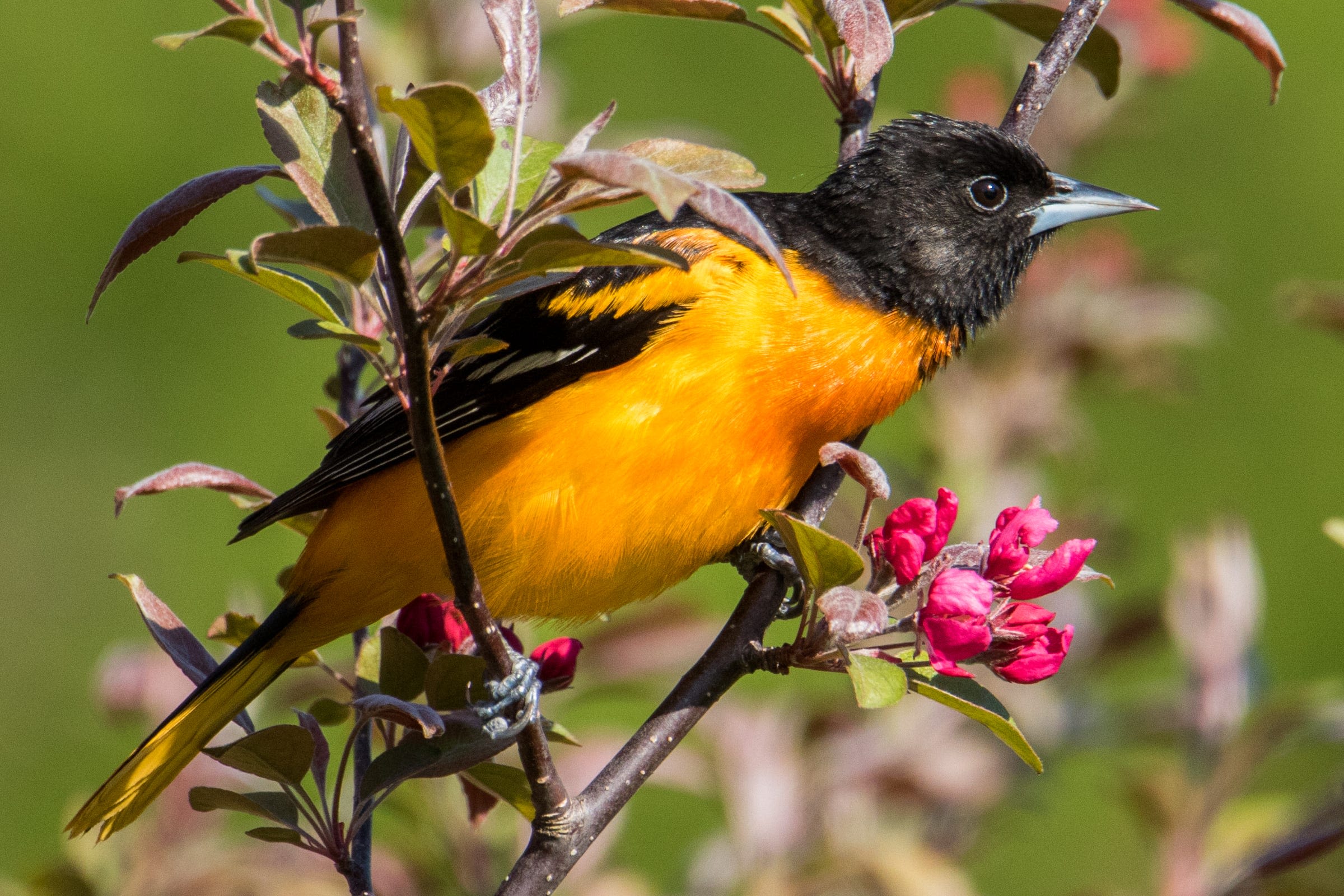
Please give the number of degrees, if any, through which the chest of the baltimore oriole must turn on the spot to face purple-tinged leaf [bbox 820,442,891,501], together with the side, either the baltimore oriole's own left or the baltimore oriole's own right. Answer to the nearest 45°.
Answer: approximately 45° to the baltimore oriole's own right

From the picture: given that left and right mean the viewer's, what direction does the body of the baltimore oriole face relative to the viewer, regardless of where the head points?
facing to the right of the viewer

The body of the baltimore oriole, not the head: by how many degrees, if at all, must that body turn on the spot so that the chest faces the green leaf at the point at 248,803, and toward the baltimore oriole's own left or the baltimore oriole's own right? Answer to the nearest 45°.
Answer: approximately 135° to the baltimore oriole's own right
